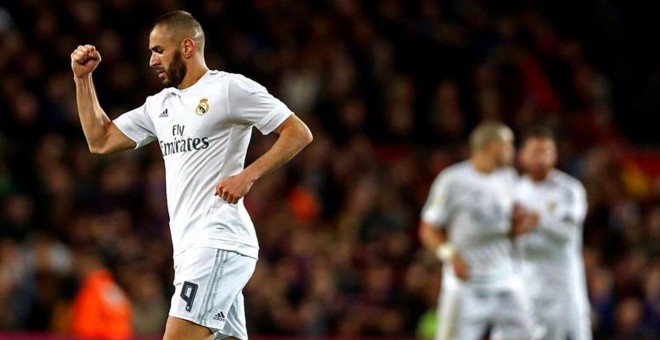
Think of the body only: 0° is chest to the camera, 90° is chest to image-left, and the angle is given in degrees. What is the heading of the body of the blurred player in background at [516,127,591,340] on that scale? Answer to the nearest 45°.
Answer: approximately 45°

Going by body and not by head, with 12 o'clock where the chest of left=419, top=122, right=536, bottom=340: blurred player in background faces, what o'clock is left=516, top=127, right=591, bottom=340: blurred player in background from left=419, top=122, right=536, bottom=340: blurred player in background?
left=516, top=127, right=591, bottom=340: blurred player in background is roughly at 10 o'clock from left=419, top=122, right=536, bottom=340: blurred player in background.

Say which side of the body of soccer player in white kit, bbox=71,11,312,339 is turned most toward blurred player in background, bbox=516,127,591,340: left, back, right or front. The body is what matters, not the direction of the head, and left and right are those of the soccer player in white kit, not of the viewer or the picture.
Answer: back

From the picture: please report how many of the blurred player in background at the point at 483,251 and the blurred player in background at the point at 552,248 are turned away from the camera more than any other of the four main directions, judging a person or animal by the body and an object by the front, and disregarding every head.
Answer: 0

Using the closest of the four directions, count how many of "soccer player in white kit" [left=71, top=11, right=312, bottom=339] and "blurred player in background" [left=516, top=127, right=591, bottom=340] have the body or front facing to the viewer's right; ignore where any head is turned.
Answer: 0

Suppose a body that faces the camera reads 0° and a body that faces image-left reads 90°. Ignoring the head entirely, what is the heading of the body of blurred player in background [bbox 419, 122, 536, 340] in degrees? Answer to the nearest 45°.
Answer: approximately 315°

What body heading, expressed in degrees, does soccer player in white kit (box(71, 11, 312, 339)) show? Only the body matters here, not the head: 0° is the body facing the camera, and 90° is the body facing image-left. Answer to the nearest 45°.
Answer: approximately 45°

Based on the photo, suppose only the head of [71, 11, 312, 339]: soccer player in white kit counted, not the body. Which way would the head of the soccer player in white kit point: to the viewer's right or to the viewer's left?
to the viewer's left

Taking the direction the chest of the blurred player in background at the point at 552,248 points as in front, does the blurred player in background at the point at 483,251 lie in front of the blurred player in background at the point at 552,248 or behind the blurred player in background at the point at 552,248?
in front
